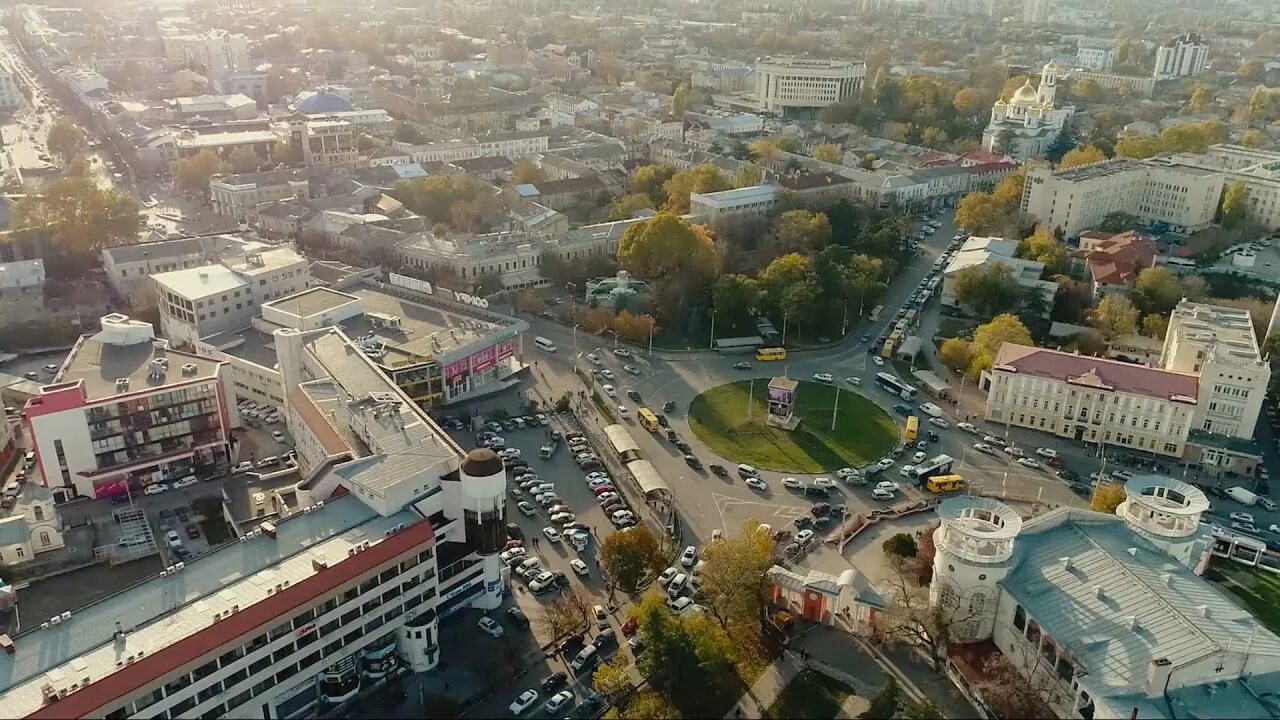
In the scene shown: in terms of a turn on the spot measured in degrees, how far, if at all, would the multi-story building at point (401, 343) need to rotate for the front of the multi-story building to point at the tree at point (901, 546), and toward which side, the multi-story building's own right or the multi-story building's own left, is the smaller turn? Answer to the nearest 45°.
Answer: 0° — it already faces it

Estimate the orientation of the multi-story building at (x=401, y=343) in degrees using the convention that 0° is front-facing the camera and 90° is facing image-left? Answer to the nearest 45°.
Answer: approximately 315°

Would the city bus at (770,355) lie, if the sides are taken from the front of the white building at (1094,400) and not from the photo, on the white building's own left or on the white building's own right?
on the white building's own right

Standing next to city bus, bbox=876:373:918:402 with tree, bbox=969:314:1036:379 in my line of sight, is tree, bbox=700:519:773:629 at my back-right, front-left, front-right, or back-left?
back-right

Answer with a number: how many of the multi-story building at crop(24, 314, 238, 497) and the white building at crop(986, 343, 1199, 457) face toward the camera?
2

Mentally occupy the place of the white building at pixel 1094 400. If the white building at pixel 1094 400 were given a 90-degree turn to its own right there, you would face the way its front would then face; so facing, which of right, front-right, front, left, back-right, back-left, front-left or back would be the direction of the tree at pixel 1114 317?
right

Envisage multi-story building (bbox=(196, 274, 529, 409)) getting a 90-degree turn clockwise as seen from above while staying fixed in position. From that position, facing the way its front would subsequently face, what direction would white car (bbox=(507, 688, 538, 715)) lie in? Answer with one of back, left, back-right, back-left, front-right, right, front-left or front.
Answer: front-left

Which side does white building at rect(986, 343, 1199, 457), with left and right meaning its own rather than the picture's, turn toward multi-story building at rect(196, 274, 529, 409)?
right
